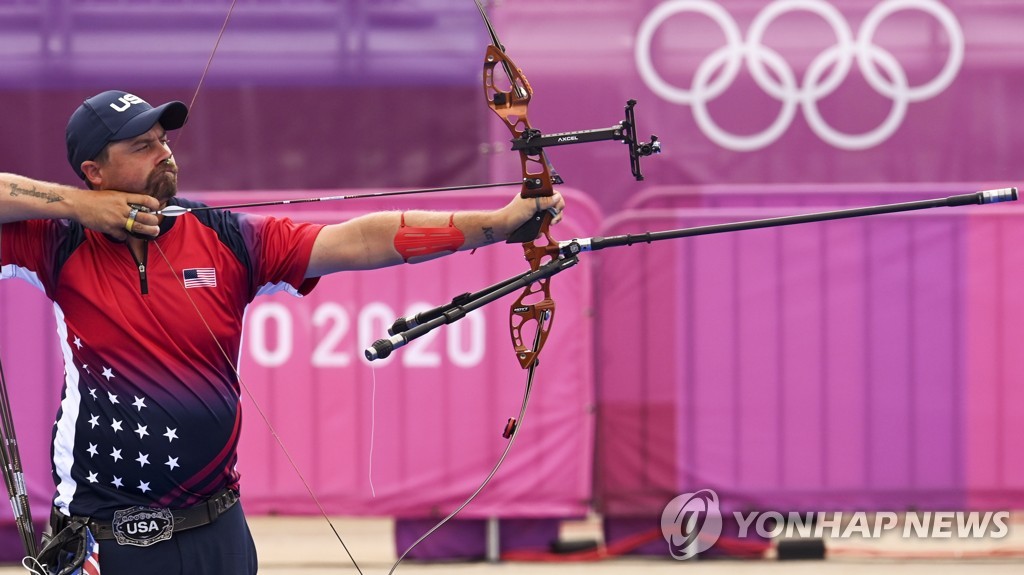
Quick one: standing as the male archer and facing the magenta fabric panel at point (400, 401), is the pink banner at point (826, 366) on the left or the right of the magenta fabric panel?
right

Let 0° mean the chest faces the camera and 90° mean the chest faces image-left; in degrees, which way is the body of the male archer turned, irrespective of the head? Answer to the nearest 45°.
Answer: approximately 0°

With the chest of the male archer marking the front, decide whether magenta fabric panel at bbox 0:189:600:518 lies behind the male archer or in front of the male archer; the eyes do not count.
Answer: behind

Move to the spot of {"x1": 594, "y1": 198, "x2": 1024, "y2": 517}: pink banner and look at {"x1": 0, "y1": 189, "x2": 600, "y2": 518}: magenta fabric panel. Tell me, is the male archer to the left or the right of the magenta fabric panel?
left

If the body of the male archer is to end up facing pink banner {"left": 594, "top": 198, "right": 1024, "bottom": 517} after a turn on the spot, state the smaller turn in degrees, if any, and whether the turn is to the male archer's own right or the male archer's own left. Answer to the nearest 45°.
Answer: approximately 135° to the male archer's own left
